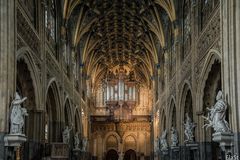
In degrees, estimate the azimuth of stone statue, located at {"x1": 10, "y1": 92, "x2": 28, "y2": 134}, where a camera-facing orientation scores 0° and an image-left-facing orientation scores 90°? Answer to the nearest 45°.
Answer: approximately 270°
